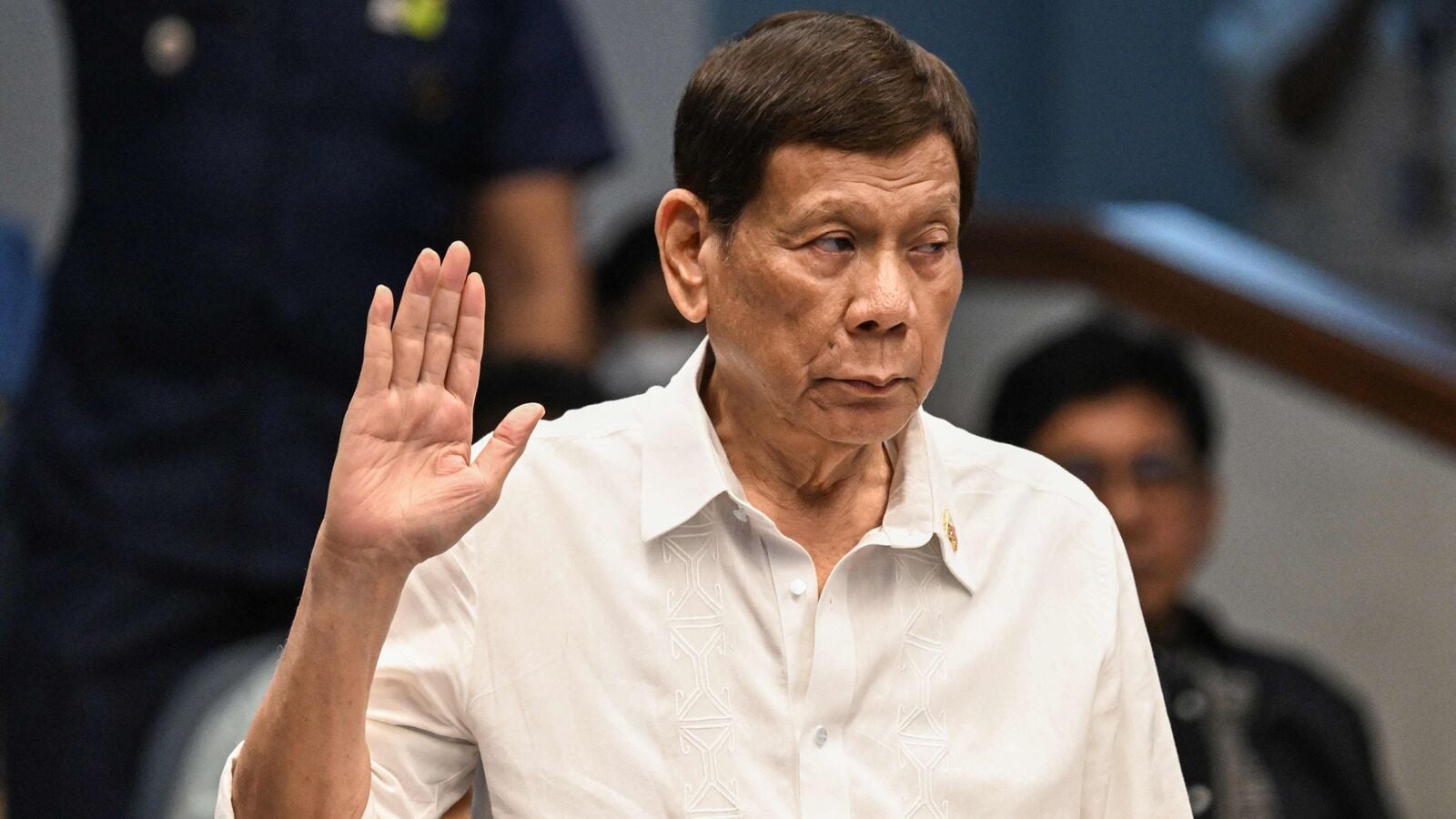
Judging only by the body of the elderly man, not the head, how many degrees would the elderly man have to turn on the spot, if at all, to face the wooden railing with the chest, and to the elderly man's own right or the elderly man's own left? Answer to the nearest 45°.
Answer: approximately 135° to the elderly man's own left

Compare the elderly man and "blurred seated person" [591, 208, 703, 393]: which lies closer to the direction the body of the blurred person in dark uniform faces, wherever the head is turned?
the elderly man

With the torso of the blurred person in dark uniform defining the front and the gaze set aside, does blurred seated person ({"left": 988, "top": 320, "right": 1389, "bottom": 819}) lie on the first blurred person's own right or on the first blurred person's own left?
on the first blurred person's own left

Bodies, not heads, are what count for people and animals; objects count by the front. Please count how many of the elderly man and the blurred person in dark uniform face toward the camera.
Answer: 2

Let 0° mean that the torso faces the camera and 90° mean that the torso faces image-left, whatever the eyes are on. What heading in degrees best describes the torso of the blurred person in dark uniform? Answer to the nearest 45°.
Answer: approximately 0°

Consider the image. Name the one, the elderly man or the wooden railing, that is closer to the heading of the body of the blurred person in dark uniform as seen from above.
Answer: the elderly man

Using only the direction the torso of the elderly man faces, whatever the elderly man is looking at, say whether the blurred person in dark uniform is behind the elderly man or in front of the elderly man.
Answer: behind

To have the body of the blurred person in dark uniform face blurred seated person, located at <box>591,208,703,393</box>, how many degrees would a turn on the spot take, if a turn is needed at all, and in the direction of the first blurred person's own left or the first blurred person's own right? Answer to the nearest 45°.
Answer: approximately 135° to the first blurred person's own left

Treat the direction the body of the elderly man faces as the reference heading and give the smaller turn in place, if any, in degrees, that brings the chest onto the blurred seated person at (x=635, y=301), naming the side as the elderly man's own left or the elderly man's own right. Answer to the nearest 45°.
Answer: approximately 180°

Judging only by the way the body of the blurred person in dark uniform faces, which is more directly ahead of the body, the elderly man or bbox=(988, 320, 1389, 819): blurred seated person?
the elderly man
